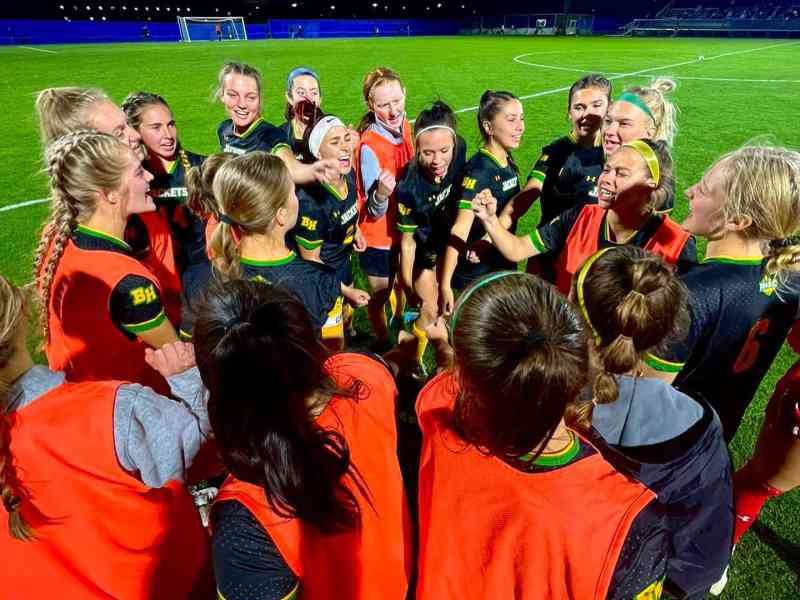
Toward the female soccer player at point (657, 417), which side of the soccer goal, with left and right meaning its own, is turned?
front

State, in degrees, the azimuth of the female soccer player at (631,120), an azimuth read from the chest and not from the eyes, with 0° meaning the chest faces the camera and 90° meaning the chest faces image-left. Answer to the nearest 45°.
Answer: approximately 45°

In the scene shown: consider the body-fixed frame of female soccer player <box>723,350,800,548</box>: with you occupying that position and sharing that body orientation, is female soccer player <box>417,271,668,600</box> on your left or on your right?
on your left

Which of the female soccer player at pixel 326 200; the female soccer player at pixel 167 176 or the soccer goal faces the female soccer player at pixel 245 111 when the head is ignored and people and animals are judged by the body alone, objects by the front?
the soccer goal

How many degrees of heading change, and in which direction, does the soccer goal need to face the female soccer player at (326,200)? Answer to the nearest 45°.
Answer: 0° — it already faces them

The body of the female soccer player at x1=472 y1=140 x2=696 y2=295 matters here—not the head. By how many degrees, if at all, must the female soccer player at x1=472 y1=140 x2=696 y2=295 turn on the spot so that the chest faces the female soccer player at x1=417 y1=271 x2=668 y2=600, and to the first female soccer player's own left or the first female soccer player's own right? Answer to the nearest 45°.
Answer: approximately 45° to the first female soccer player's own left

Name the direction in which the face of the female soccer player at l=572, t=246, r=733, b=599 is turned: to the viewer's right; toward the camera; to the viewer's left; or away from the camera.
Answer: away from the camera

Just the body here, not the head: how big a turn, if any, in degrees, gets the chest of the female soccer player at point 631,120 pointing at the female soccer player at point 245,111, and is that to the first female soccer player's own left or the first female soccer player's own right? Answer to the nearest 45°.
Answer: approximately 45° to the first female soccer player's own right

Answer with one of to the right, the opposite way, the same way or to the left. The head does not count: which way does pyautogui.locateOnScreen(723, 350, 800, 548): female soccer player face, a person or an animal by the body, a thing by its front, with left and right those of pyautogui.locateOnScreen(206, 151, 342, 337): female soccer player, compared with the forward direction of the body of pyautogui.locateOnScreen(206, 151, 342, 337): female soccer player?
to the left

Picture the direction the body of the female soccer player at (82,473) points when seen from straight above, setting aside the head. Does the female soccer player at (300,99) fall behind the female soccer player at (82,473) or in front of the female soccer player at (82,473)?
in front

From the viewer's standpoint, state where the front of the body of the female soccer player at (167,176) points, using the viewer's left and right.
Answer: facing the viewer and to the right of the viewer

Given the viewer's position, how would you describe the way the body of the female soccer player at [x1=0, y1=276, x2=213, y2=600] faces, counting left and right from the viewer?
facing away from the viewer and to the right of the viewer

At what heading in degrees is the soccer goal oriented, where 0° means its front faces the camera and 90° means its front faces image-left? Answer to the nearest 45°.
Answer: approximately 0°

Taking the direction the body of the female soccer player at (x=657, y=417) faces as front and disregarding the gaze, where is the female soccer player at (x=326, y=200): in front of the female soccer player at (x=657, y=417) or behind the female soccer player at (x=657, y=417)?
in front
